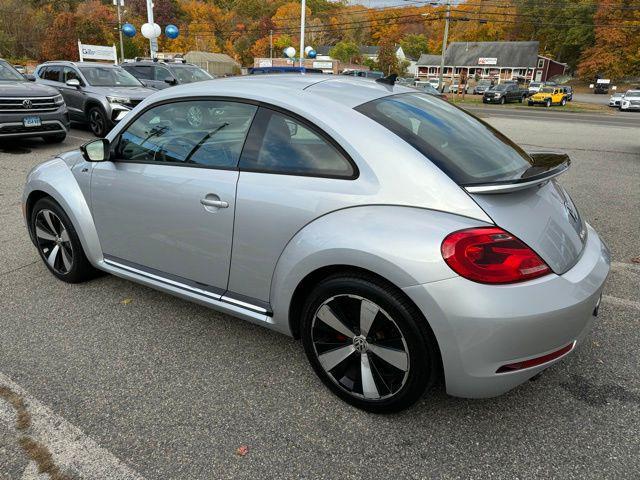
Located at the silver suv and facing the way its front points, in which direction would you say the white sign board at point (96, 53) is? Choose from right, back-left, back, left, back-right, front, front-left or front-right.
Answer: back-left

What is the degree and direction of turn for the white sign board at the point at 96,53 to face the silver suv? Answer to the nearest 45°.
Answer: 0° — it already faces it

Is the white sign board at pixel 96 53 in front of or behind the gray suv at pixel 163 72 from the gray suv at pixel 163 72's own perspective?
behind

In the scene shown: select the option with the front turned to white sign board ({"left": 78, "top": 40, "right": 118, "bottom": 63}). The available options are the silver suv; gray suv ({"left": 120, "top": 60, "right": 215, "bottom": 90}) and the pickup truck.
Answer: the pickup truck

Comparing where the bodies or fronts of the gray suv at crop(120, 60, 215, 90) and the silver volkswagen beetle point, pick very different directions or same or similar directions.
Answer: very different directions

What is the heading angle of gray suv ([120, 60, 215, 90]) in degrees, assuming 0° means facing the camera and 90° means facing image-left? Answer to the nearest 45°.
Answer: approximately 315°

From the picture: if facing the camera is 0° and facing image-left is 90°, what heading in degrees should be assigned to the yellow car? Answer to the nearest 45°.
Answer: approximately 45°

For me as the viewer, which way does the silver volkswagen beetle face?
facing away from the viewer and to the left of the viewer

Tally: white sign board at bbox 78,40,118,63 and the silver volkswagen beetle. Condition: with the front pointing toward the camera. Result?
1

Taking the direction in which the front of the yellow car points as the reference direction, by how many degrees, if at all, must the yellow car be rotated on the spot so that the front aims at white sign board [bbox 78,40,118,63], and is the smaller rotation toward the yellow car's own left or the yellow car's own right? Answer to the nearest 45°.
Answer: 0° — it already faces it

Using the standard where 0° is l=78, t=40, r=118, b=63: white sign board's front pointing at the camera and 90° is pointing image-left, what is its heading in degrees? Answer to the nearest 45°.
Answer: approximately 0°

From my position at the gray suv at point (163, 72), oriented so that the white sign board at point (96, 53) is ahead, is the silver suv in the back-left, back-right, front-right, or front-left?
back-left

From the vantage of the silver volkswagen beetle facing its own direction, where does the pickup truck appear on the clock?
The pickup truck is roughly at 2 o'clock from the silver volkswagen beetle.

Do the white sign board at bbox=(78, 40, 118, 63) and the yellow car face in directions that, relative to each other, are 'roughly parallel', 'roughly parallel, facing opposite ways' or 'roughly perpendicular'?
roughly perpendicular
